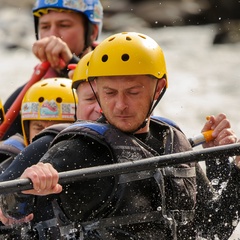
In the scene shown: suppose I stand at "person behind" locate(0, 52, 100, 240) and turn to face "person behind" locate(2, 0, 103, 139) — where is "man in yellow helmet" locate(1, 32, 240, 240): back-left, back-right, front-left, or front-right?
back-right

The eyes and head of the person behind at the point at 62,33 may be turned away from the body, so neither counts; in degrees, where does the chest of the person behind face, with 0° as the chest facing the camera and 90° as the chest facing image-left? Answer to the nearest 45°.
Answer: approximately 45°

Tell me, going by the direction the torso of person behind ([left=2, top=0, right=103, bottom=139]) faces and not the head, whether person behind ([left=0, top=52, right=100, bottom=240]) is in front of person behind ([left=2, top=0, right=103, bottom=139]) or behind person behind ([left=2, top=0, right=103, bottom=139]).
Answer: in front

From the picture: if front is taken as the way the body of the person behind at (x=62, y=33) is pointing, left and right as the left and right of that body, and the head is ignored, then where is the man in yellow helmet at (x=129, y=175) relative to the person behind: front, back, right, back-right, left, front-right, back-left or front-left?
front-left
